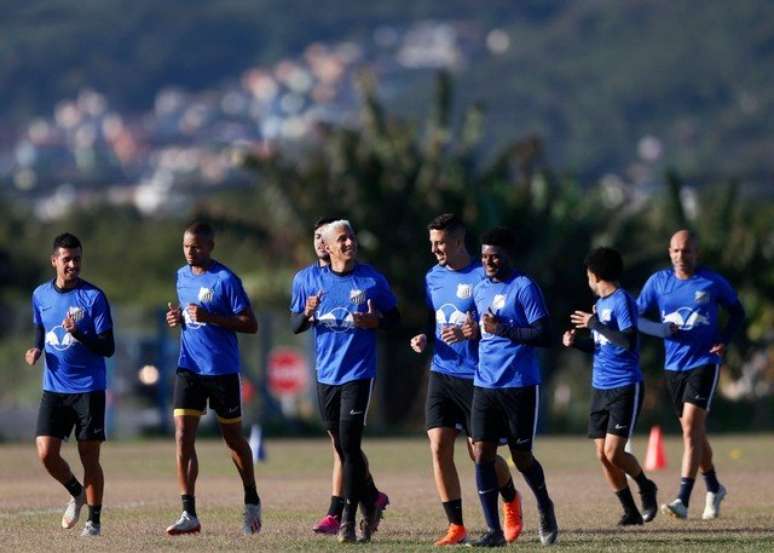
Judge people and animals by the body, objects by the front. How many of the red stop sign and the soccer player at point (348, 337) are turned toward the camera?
2

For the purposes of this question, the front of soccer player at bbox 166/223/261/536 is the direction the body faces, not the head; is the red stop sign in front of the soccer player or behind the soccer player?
behind

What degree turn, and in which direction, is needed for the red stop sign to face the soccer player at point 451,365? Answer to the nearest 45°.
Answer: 0° — it already faces them

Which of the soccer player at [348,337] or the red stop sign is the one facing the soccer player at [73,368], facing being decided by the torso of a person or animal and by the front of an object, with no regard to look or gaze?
the red stop sign

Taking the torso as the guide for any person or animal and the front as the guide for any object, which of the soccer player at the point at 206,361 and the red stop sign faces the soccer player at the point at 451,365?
the red stop sign

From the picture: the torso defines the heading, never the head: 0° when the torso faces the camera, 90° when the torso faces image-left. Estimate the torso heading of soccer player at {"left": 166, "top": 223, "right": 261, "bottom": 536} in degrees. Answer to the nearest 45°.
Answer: approximately 45°

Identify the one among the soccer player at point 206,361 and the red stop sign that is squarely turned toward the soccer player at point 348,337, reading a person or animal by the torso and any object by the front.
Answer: the red stop sign
